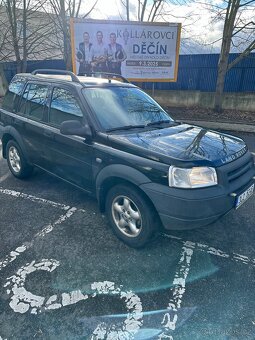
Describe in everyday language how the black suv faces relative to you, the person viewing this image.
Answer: facing the viewer and to the right of the viewer

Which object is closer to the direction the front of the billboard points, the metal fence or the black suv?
the black suv

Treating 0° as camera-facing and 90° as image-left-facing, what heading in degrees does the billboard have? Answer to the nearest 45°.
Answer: approximately 0°

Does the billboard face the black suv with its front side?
yes

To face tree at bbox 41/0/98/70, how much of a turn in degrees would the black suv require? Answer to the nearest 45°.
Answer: approximately 135° to its left

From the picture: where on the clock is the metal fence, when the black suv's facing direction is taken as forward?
The metal fence is roughly at 8 o'clock from the black suv.

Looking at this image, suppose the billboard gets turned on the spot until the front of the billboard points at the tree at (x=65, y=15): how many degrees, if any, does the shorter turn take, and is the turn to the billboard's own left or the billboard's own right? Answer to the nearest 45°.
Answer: approximately 135° to the billboard's own right

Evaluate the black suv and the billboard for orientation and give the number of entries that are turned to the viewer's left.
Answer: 0
